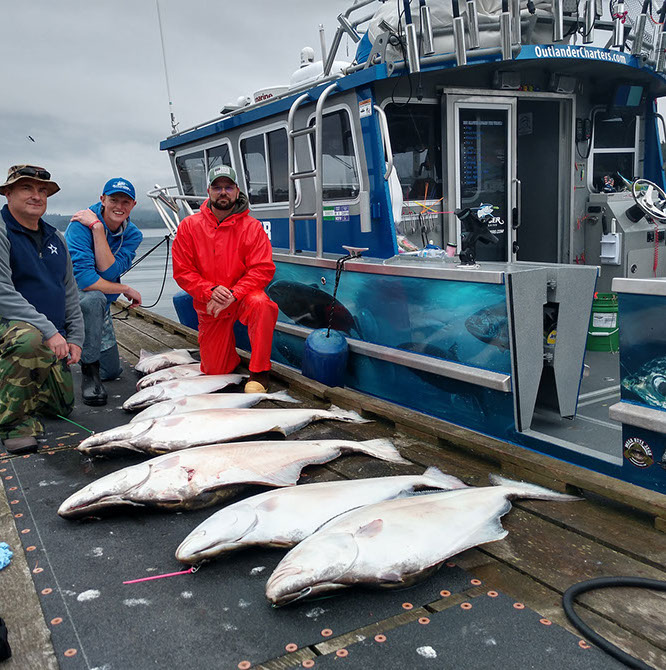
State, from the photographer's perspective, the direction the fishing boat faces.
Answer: facing away from the viewer and to the left of the viewer

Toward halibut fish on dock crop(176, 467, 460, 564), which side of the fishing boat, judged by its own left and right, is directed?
left

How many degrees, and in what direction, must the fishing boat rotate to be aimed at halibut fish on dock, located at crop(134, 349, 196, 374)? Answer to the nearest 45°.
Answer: approximately 45° to its left

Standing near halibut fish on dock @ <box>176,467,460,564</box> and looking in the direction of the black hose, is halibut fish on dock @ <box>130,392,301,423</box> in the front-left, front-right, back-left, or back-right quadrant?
back-left

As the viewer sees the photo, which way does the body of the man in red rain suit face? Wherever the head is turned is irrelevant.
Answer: toward the camera

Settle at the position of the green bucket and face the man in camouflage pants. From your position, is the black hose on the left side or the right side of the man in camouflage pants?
left

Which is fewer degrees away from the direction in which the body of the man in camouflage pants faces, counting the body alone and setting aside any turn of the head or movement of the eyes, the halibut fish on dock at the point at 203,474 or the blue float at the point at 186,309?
the halibut fish on dock

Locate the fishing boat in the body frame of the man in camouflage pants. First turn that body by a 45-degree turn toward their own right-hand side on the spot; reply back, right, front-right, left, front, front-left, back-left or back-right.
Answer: left

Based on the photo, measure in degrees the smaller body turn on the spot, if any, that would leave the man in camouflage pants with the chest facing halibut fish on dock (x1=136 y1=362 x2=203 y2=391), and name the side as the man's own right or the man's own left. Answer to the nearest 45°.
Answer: approximately 90° to the man's own left

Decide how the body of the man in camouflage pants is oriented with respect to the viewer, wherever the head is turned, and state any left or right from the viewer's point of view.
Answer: facing the viewer and to the right of the viewer

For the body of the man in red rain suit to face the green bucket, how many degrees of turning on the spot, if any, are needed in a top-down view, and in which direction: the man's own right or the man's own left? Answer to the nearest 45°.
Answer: approximately 90° to the man's own left

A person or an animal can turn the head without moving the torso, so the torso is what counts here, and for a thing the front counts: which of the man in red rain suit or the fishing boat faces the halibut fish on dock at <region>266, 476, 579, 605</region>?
the man in red rain suit

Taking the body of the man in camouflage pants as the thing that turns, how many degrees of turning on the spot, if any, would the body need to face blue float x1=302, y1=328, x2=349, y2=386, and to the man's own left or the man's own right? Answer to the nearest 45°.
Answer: approximately 45° to the man's own left

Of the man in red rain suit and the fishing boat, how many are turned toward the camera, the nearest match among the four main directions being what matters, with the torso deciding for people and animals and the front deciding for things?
1

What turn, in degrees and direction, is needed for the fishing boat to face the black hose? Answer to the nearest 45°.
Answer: approximately 135° to its left

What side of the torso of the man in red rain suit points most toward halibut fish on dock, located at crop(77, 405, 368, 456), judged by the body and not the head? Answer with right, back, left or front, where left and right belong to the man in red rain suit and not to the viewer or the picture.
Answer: front
